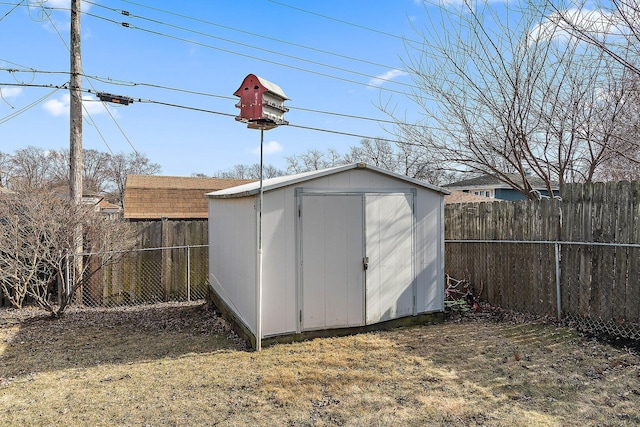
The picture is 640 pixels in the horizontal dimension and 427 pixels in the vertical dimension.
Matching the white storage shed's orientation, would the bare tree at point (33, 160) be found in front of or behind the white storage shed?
behind

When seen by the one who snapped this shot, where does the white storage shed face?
facing the viewer and to the right of the viewer

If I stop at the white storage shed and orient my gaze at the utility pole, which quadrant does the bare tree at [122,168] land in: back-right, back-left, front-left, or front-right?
front-right

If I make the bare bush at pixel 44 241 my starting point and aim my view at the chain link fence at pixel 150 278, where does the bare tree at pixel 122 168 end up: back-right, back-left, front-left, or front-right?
front-left

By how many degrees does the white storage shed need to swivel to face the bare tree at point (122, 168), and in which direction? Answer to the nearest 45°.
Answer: approximately 180°

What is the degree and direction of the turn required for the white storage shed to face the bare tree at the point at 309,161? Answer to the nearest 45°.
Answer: approximately 135° to its left

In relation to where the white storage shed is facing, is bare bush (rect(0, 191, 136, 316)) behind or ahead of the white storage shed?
behind

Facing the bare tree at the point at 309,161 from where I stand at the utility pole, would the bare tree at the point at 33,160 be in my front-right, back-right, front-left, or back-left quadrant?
front-left

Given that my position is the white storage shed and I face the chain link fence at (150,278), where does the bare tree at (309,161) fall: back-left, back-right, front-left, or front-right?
front-right
